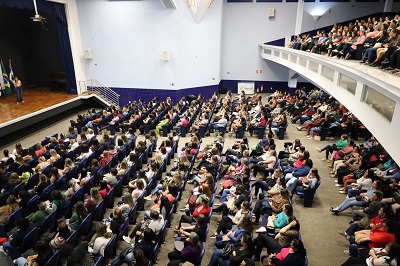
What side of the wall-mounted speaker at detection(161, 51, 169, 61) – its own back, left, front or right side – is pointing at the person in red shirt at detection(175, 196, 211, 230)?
front

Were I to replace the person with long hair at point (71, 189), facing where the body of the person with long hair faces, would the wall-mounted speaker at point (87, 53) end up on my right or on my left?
on my right

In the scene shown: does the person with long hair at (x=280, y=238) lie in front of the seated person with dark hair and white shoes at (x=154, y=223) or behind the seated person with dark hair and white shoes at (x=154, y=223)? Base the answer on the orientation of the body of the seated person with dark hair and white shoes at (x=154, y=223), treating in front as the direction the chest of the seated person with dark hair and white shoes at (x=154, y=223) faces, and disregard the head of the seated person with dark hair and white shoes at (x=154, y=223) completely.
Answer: behind

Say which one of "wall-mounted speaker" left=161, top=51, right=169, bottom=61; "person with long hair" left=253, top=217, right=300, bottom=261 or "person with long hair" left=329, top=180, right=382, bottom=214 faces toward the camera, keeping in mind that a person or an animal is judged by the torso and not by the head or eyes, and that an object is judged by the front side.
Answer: the wall-mounted speaker

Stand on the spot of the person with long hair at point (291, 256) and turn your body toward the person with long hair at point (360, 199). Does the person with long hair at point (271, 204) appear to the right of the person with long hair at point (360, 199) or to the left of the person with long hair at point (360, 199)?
left

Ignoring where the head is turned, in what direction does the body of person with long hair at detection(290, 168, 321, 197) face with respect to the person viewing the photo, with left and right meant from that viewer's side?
facing to the left of the viewer

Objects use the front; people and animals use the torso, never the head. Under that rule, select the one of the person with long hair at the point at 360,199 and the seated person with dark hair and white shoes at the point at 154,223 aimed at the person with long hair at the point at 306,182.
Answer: the person with long hair at the point at 360,199

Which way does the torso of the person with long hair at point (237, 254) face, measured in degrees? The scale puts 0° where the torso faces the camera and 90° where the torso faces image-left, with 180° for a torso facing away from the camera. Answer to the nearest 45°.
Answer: approximately 90°

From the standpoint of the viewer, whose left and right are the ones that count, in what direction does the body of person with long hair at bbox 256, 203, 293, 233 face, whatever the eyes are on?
facing to the left of the viewer

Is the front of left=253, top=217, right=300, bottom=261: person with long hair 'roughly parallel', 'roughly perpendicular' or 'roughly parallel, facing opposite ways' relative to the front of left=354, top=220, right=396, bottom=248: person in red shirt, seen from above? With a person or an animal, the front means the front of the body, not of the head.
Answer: roughly parallel

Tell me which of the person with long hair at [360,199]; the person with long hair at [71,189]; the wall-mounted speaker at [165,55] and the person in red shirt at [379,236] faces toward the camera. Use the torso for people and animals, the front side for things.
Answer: the wall-mounted speaker

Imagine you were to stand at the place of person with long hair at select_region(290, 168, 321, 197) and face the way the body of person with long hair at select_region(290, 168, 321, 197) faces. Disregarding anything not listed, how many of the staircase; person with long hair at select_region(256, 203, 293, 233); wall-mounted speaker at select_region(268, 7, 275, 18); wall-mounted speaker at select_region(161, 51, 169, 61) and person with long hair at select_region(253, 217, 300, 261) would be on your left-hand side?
2

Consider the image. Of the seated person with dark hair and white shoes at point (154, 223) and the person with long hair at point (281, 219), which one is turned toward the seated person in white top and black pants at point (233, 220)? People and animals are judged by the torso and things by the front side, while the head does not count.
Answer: the person with long hair at point (281, 219)

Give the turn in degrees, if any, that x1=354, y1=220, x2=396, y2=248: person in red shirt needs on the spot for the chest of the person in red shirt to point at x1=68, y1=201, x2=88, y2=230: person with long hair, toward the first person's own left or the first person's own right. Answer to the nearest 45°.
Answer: approximately 45° to the first person's own left

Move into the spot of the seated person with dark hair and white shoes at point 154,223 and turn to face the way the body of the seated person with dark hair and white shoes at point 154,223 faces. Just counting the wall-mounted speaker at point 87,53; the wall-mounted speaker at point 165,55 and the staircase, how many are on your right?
3

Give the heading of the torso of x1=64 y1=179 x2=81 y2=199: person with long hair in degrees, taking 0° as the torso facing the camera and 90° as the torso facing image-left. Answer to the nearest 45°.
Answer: approximately 135°

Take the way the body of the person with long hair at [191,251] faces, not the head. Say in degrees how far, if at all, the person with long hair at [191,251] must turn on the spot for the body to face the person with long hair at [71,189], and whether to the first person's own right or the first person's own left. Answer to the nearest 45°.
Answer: approximately 45° to the first person's own right

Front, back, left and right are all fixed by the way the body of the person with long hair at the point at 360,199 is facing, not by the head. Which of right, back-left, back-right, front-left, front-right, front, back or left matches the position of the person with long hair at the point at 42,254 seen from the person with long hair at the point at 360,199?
front-left

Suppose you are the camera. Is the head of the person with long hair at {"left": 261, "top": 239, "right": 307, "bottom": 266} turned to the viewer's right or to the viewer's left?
to the viewer's left

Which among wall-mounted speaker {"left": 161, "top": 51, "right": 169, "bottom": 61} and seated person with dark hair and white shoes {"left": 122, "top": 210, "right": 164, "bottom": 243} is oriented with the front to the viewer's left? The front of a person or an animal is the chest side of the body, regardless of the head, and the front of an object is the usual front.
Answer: the seated person with dark hair and white shoes

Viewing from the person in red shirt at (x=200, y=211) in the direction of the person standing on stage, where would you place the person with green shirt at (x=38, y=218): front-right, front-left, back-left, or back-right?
front-left

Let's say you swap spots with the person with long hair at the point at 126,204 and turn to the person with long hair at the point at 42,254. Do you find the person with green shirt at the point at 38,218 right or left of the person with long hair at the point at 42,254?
right

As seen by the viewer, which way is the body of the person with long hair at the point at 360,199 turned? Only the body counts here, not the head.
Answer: to the viewer's left

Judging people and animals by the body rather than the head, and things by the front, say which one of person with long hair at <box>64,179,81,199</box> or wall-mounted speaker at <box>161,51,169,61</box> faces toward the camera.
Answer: the wall-mounted speaker

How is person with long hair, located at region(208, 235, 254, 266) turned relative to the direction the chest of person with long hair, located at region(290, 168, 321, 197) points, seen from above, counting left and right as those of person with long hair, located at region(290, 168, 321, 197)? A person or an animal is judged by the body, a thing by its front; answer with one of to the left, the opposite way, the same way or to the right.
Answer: the same way

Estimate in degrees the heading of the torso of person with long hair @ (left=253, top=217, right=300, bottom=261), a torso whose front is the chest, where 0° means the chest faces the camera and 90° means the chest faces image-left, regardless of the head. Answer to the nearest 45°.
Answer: approximately 90°
